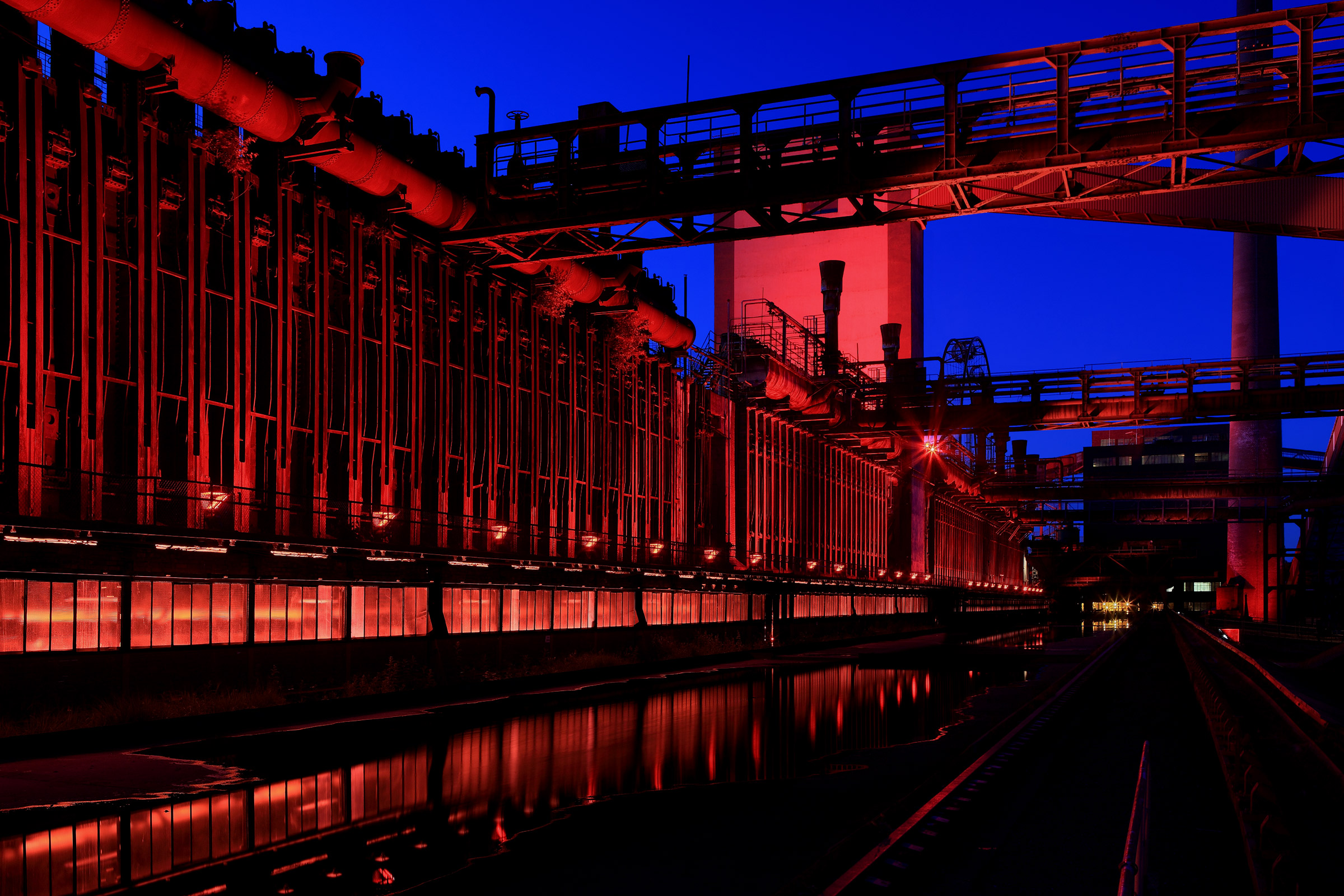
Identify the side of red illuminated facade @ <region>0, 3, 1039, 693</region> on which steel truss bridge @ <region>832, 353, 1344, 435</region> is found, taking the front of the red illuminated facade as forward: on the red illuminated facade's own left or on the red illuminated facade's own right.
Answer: on the red illuminated facade's own left

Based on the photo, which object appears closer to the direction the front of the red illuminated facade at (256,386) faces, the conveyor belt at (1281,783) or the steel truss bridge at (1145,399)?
the conveyor belt

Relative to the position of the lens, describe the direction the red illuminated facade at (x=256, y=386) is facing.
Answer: facing the viewer and to the right of the viewer

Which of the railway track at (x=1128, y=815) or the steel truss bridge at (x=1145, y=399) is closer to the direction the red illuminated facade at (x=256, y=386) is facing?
the railway track

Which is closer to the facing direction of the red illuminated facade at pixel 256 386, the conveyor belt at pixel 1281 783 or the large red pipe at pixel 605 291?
the conveyor belt

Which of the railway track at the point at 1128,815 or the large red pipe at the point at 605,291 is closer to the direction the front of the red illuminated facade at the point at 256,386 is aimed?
the railway track
